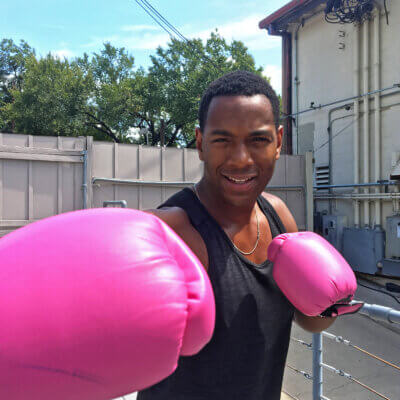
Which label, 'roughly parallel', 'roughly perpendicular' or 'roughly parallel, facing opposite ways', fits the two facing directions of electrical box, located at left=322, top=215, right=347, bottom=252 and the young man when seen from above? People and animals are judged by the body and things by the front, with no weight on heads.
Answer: roughly perpendicular

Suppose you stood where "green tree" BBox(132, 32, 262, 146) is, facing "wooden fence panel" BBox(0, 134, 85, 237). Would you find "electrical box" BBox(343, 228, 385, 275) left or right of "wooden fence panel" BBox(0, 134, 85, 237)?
left

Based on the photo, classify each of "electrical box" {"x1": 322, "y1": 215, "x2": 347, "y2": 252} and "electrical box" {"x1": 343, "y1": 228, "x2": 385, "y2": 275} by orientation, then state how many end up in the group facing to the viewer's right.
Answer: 0

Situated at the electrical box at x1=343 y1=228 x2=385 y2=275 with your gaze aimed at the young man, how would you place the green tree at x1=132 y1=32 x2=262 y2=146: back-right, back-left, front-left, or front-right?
back-right

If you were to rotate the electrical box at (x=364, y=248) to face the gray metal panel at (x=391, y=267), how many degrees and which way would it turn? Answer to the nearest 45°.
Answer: approximately 90° to its left

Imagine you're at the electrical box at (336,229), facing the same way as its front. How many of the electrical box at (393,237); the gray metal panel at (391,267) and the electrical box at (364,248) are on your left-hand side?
3

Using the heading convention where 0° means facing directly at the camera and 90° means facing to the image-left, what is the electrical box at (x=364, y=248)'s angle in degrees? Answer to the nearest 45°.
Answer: approximately 45°

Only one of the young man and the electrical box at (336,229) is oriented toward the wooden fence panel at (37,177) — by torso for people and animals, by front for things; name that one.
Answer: the electrical box

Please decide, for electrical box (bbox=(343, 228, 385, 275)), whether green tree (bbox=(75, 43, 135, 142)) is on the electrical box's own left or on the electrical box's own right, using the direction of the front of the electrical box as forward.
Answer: on the electrical box's own right

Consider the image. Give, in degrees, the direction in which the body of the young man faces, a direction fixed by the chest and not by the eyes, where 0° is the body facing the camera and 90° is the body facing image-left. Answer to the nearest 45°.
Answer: approximately 315°

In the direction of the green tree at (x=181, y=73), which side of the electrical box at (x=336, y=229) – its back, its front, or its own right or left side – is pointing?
right

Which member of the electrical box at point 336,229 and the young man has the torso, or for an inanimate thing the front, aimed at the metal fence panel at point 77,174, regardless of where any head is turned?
the electrical box

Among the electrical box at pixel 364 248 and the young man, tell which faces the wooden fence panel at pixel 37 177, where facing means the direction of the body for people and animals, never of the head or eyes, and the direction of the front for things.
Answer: the electrical box

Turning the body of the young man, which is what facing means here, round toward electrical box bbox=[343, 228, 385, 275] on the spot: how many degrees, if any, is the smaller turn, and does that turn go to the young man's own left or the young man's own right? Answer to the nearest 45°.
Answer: approximately 135° to the young man's own left
